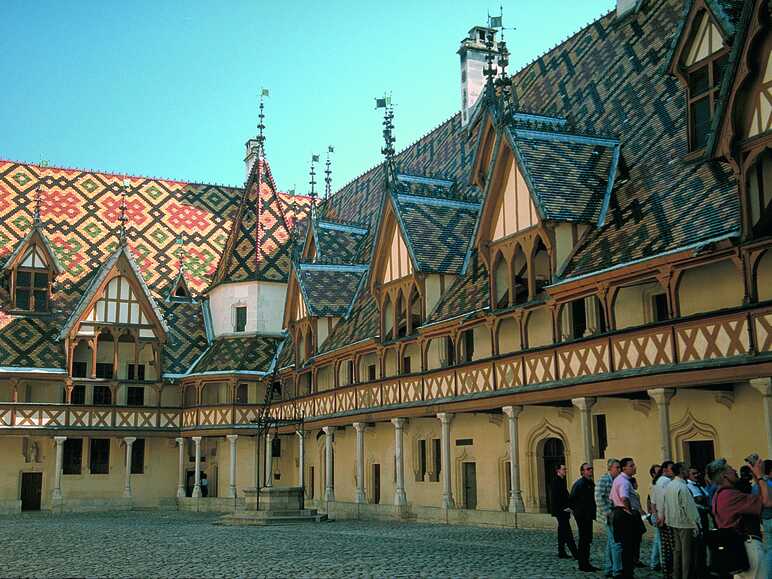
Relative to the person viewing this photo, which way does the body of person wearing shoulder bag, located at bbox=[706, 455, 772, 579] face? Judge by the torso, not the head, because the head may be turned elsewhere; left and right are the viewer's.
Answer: facing to the right of the viewer
